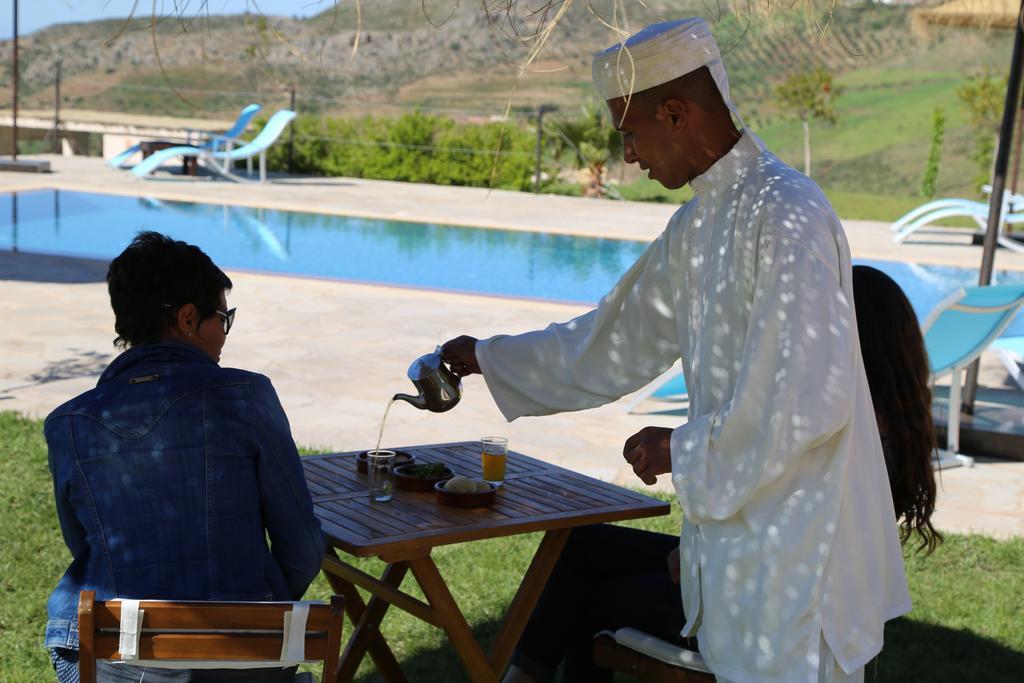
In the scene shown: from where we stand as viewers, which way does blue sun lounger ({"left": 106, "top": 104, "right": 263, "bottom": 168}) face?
facing to the left of the viewer

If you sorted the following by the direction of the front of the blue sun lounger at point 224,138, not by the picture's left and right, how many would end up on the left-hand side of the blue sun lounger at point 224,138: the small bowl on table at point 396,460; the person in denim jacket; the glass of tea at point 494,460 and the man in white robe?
4

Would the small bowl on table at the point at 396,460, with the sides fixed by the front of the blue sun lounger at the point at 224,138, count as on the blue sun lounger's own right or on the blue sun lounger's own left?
on the blue sun lounger's own left

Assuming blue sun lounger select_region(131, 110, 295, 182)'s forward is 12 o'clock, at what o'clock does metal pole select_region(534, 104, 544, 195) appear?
The metal pole is roughly at 6 o'clock from the blue sun lounger.

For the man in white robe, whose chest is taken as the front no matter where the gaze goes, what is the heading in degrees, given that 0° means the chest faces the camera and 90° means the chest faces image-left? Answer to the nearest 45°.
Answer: approximately 90°

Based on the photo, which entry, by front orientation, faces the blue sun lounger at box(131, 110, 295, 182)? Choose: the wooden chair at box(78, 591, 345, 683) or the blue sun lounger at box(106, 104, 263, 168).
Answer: the wooden chair

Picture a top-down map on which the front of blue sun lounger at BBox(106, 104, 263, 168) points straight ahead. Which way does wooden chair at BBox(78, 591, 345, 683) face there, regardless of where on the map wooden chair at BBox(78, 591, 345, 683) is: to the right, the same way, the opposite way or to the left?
to the right

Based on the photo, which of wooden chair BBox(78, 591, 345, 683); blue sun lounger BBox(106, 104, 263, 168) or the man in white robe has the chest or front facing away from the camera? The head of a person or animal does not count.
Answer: the wooden chair

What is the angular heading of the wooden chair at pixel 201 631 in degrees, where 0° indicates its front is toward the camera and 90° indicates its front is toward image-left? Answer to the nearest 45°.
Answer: approximately 180°

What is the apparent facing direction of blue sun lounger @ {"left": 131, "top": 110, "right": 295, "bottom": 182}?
to the viewer's left

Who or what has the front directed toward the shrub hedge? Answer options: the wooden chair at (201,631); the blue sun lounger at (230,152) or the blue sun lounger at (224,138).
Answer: the wooden chair

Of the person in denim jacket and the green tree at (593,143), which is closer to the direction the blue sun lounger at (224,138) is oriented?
the person in denim jacket

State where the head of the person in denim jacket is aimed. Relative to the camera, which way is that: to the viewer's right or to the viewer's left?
to the viewer's right

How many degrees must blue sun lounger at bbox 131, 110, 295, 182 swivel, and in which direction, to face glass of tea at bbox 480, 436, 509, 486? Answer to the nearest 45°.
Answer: approximately 90° to its left
